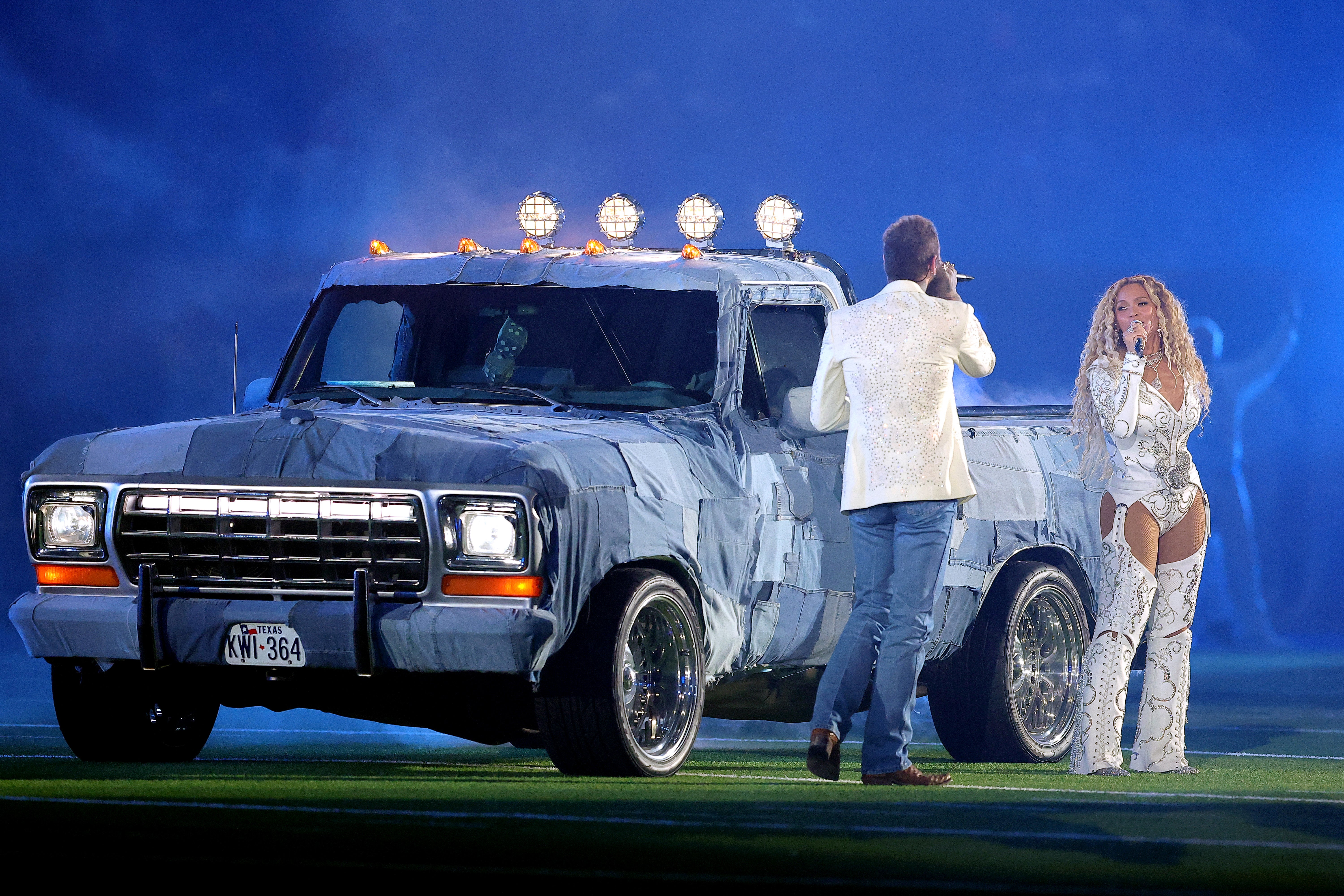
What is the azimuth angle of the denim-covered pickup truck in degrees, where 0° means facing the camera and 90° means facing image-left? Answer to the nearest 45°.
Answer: approximately 45°

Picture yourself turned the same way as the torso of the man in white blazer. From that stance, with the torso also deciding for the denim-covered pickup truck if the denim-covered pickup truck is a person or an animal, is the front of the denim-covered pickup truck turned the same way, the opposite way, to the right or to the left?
the opposite way

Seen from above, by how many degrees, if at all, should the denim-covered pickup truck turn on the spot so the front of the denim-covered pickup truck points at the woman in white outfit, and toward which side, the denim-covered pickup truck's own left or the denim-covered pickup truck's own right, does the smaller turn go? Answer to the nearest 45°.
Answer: approximately 135° to the denim-covered pickup truck's own left

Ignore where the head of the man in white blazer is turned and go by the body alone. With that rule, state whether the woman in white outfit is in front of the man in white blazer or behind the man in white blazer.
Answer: in front

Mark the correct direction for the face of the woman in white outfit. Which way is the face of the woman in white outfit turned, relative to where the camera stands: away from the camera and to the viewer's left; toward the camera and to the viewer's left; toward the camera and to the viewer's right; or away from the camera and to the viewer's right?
toward the camera and to the viewer's left

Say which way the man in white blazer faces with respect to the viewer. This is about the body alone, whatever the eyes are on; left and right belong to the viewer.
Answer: facing away from the viewer and to the right of the viewer
